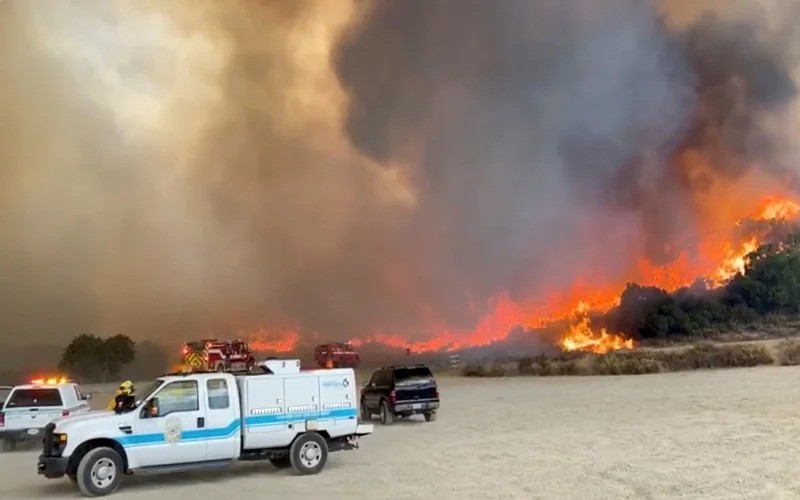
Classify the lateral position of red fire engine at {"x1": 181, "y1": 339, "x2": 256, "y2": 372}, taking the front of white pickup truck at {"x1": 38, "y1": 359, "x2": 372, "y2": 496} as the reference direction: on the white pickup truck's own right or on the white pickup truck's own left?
on the white pickup truck's own right

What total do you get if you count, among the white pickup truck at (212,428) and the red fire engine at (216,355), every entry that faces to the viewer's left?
1

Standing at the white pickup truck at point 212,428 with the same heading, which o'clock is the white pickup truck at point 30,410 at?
the white pickup truck at point 30,410 is roughly at 2 o'clock from the white pickup truck at point 212,428.

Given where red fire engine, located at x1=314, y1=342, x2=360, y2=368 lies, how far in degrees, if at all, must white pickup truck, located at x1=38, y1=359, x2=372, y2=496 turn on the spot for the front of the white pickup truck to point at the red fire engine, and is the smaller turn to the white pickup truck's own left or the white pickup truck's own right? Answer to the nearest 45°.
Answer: approximately 90° to the white pickup truck's own right

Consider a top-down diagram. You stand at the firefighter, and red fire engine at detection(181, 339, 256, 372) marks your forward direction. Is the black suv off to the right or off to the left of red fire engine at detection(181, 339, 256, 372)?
right

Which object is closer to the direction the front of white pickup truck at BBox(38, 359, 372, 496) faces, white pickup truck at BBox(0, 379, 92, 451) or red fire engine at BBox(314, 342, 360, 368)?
the white pickup truck

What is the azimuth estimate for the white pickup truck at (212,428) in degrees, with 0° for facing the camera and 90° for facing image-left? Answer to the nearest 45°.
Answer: approximately 90°

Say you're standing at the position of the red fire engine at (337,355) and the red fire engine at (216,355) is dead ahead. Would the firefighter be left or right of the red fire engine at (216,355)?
left
